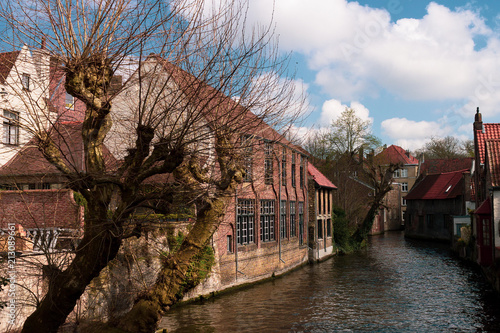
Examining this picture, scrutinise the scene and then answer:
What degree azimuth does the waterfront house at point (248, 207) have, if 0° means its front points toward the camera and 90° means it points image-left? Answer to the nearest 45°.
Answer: approximately 315°

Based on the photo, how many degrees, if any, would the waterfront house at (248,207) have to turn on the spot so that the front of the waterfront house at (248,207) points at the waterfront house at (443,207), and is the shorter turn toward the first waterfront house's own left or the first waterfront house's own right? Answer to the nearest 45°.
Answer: approximately 90° to the first waterfront house's own left

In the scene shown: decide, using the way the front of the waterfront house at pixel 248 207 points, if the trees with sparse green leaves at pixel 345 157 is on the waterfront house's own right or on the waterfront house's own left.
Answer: on the waterfront house's own left
